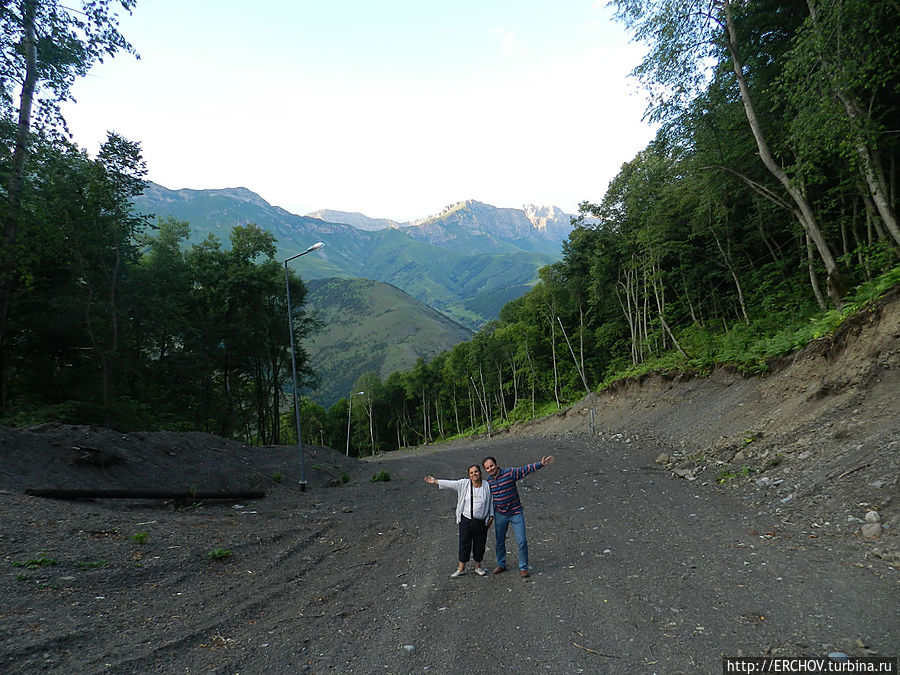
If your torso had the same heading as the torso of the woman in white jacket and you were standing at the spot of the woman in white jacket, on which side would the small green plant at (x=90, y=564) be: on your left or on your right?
on your right

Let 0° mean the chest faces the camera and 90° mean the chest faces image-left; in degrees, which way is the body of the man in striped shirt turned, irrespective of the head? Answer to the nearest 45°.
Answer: approximately 0°

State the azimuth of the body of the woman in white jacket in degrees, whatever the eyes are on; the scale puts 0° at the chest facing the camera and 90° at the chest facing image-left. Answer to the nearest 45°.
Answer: approximately 0°

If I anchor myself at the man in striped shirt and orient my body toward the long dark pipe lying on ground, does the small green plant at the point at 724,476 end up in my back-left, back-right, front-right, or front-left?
back-right

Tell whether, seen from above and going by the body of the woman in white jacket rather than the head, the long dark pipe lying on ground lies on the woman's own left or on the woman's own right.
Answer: on the woman's own right

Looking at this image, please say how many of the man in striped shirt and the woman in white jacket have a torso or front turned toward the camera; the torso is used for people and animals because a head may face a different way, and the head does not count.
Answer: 2

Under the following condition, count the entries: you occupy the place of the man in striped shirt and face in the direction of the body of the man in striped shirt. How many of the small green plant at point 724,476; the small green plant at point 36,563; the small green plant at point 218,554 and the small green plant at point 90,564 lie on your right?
3

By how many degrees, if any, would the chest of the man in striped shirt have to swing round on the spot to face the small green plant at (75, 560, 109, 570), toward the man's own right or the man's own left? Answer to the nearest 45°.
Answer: approximately 90° to the man's own right

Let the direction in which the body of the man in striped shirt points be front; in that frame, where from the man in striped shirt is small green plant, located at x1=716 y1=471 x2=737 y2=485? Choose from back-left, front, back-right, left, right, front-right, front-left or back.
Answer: back-left
